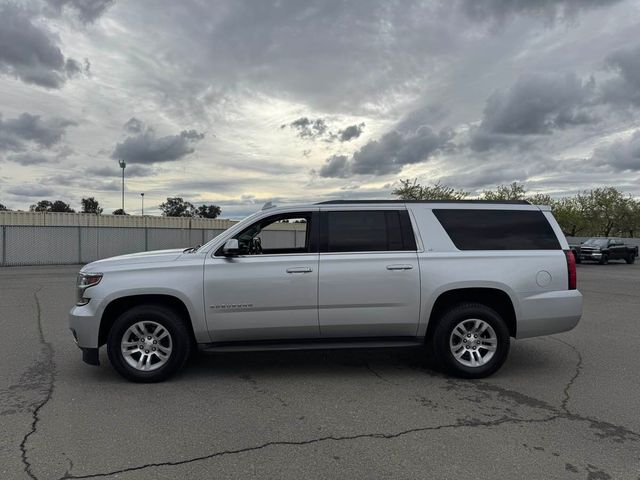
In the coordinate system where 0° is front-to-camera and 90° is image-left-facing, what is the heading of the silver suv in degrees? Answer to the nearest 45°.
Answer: approximately 90°

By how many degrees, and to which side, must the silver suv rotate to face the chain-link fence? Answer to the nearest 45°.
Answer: approximately 45° to its right
